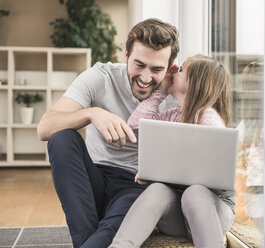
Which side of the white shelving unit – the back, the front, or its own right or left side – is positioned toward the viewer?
front

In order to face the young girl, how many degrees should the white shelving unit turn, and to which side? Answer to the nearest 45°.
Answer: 0° — it already faces them

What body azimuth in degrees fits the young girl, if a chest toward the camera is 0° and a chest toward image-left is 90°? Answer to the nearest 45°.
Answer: approximately 45°

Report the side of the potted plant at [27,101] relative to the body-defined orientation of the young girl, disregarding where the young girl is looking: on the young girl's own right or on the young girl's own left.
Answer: on the young girl's own right

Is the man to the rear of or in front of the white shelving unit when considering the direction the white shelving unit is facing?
in front

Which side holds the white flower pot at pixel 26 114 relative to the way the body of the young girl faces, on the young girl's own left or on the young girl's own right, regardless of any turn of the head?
on the young girl's own right
